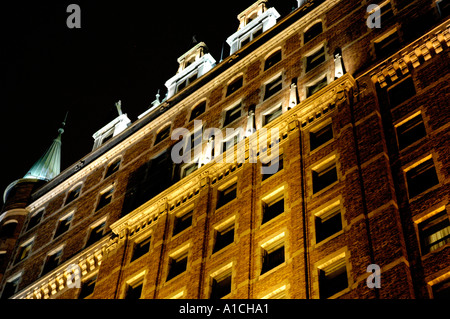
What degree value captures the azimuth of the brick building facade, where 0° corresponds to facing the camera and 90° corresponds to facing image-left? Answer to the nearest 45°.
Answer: approximately 45°
